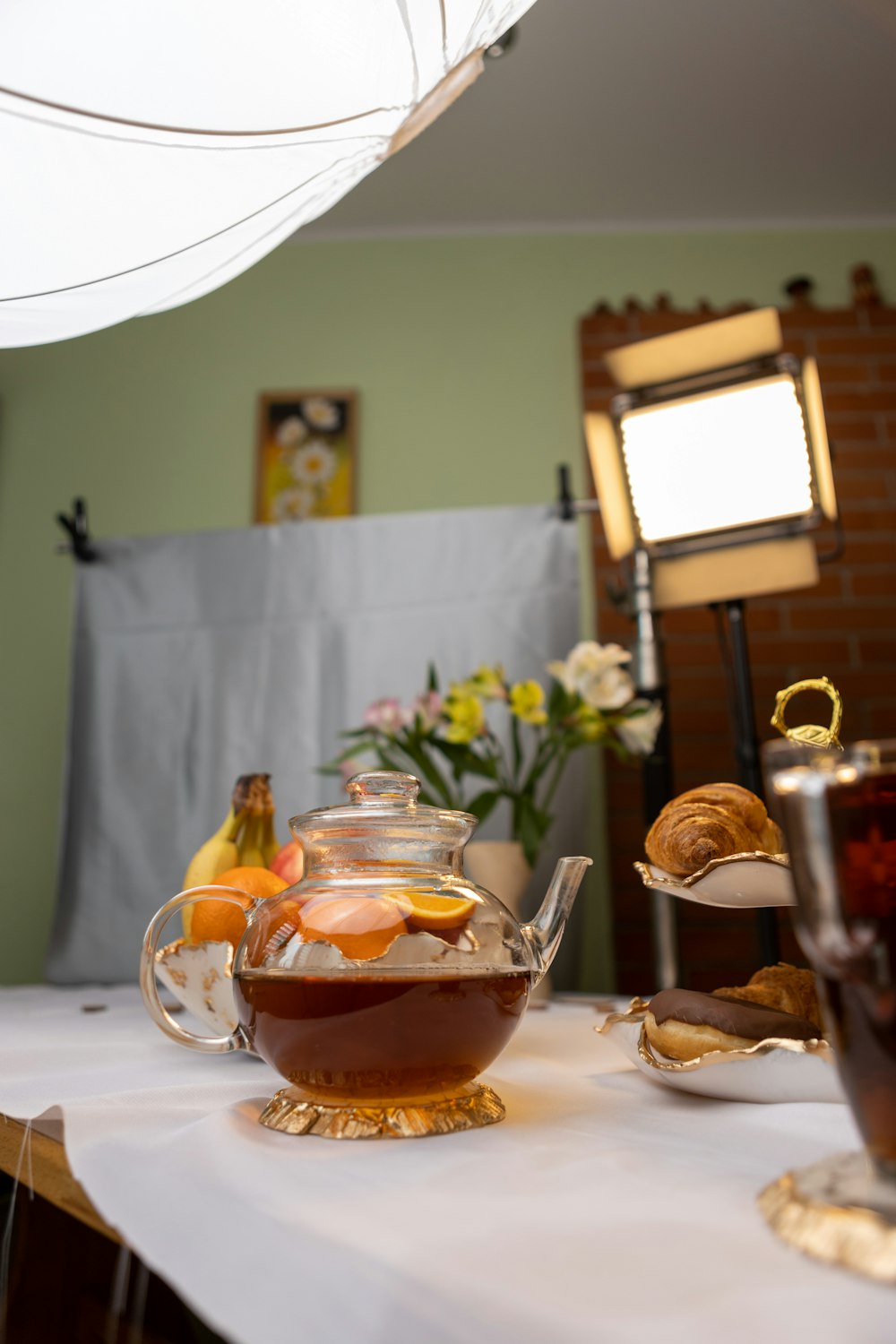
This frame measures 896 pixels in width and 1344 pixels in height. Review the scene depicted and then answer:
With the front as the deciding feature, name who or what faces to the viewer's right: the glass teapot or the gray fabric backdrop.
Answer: the glass teapot

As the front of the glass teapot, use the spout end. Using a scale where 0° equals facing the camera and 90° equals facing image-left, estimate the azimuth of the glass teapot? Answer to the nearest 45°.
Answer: approximately 270°

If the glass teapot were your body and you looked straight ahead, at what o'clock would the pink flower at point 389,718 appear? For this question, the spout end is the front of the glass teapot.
The pink flower is roughly at 9 o'clock from the glass teapot.

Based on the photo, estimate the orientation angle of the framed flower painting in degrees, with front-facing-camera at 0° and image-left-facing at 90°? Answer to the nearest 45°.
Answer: approximately 0°

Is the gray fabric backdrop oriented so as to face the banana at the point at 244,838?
yes
